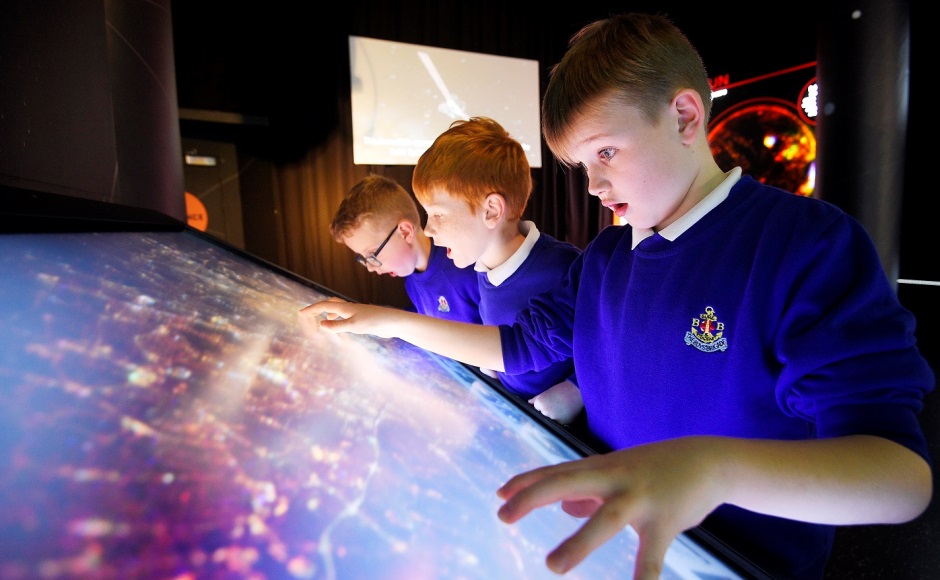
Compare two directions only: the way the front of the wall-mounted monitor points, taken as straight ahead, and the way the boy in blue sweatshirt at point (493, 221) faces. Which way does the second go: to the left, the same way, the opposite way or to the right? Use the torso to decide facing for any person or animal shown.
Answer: to the right

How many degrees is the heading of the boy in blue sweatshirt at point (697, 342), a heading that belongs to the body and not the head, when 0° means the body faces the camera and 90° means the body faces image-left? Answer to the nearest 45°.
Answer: approximately 45°

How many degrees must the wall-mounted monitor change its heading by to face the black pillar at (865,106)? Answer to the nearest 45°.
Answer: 0° — it already faces it
